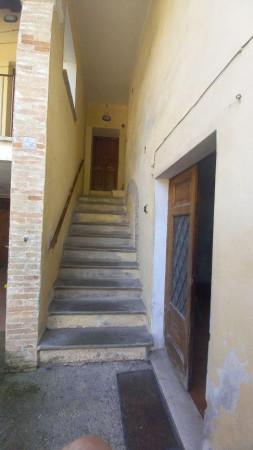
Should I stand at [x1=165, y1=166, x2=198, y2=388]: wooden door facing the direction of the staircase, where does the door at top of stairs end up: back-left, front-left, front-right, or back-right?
front-right

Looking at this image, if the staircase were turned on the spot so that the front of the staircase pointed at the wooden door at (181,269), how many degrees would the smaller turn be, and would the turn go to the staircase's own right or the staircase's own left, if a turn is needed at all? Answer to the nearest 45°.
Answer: approximately 45° to the staircase's own left

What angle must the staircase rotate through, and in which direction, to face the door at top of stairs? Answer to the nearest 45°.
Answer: approximately 180°

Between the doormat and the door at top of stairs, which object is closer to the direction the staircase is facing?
the doormat

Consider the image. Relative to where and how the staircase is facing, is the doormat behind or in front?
in front

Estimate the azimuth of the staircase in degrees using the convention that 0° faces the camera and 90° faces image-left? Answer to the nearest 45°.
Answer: approximately 0°

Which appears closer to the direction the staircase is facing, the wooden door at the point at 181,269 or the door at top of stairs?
the wooden door
